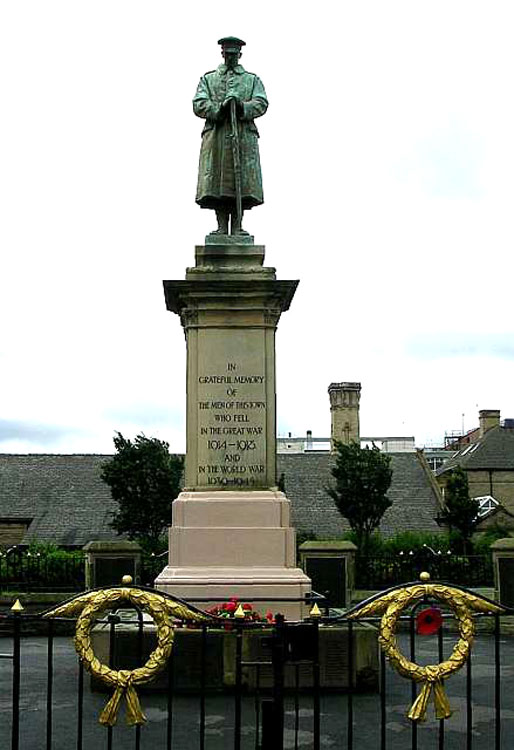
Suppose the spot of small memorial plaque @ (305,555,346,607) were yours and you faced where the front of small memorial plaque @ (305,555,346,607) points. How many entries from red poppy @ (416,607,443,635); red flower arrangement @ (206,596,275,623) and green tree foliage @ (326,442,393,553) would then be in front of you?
2

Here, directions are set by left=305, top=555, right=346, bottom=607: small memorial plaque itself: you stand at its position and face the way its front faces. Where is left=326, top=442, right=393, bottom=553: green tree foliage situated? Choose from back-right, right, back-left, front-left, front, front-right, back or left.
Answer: back

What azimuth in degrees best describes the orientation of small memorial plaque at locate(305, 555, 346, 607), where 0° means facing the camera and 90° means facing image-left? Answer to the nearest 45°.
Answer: approximately 0°

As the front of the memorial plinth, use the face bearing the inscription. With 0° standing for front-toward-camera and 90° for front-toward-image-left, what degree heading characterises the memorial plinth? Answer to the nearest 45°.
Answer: approximately 0°

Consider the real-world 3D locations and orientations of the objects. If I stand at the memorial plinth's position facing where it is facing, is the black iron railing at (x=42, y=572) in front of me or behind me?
behind
